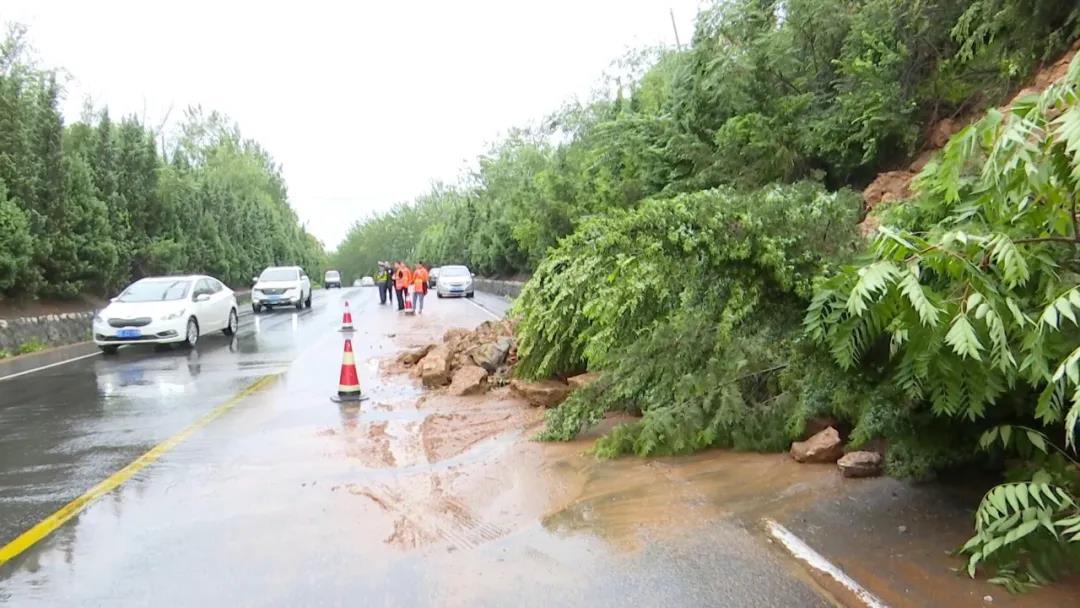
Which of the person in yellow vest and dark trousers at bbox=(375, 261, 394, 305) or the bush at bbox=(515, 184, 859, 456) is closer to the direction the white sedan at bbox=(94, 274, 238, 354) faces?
the bush

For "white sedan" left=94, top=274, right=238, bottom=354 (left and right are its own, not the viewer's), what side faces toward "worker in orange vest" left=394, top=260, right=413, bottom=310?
back

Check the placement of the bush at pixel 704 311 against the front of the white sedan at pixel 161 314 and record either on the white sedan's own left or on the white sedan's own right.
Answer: on the white sedan's own left

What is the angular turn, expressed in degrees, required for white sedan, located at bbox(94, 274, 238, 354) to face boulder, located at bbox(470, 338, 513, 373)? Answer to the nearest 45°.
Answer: approximately 90° to its left

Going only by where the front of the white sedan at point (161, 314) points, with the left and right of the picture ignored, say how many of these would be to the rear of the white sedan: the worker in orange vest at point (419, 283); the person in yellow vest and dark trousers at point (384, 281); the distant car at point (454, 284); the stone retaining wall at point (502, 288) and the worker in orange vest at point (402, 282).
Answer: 5

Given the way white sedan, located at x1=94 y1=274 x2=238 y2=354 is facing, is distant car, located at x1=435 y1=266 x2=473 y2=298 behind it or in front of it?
behind

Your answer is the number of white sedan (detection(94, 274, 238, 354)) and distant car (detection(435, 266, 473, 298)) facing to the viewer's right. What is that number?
0

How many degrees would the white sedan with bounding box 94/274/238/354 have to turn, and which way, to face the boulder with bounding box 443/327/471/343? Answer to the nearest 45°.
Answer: approximately 90° to its left
